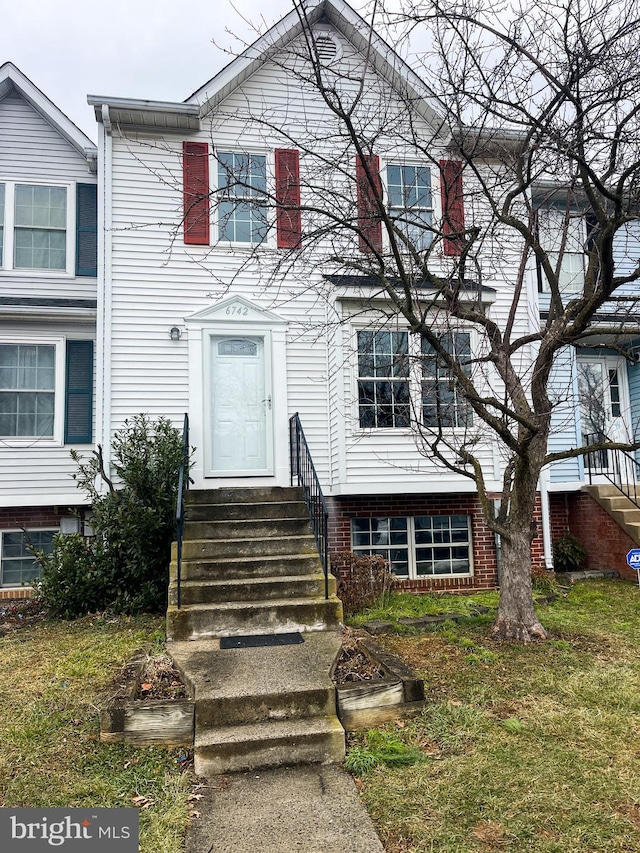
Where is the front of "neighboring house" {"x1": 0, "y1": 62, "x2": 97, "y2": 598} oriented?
toward the camera

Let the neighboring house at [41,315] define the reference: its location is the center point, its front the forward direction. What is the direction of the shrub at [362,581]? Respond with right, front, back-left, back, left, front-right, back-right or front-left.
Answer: front-left

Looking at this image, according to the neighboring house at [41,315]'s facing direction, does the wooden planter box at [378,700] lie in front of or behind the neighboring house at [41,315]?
in front

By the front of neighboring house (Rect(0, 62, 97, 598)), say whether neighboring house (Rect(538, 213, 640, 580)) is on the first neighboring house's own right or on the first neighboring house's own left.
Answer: on the first neighboring house's own left

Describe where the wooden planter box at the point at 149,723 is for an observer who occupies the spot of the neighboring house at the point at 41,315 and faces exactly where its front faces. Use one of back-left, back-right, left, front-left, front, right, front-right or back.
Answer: front

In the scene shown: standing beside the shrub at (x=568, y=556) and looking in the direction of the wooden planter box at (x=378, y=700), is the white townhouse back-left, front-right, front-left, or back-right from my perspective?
front-right

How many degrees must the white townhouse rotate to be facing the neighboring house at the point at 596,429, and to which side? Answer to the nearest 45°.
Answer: approximately 90° to its left

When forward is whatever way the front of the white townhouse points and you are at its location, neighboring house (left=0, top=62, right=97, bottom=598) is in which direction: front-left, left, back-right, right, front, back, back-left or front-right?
right

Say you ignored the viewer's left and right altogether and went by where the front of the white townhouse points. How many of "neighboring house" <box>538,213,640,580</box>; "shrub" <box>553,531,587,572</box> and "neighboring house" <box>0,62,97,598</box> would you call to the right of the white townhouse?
1

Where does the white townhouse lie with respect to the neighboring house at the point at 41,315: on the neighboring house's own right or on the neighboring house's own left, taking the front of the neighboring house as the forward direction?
on the neighboring house's own left

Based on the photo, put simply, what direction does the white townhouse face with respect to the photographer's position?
facing the viewer
